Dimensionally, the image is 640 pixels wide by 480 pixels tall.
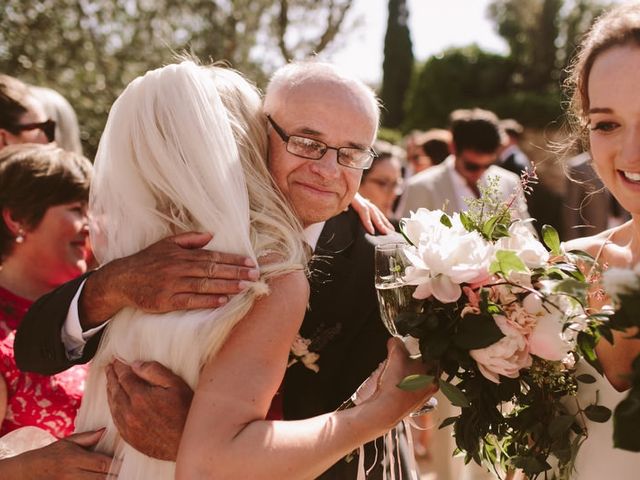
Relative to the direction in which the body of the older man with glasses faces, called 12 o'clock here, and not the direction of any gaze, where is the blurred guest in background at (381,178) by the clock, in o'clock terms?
The blurred guest in background is roughly at 5 o'clock from the older man with glasses.

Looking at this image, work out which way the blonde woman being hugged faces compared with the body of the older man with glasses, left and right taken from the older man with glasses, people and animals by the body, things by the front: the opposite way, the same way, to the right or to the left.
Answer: the opposite way

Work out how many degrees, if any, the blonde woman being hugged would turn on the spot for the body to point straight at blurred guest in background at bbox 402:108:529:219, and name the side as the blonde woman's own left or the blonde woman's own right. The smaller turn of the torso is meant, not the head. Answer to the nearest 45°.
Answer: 0° — they already face them

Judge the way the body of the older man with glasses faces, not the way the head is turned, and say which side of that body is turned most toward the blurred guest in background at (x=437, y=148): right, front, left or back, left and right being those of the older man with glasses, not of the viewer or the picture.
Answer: back

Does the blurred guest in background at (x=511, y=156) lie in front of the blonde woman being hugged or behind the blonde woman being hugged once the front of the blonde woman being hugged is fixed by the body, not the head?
in front

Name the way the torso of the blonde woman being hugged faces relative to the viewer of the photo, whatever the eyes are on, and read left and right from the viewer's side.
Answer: facing away from the viewer and to the right of the viewer

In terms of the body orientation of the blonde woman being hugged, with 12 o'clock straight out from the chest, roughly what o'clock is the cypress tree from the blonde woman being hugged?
The cypress tree is roughly at 11 o'clock from the blonde woman being hugged.

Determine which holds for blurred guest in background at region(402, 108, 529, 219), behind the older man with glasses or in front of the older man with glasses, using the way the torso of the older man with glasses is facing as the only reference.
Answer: behind

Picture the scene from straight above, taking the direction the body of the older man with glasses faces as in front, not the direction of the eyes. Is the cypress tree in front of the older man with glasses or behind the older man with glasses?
behind

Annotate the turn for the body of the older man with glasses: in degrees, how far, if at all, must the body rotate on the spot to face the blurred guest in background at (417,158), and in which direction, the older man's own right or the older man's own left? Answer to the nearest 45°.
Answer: approximately 180°

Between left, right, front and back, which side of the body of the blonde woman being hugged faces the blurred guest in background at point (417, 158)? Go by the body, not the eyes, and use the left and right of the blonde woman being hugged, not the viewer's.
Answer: front
